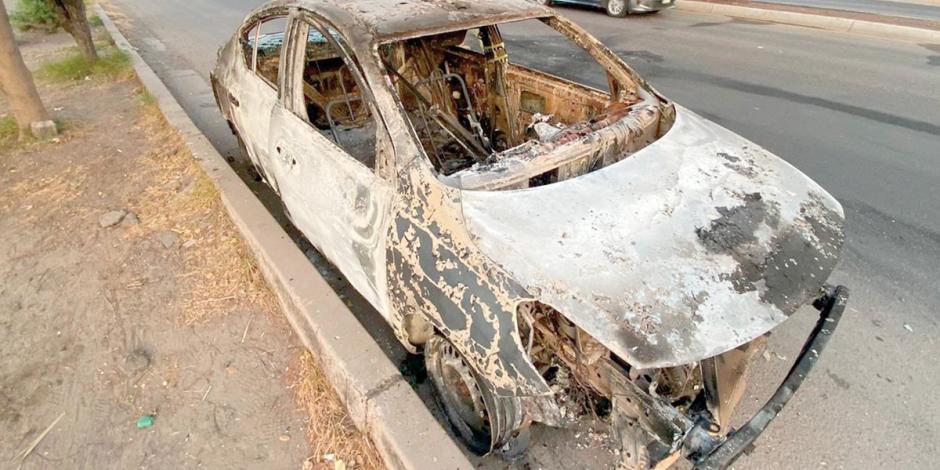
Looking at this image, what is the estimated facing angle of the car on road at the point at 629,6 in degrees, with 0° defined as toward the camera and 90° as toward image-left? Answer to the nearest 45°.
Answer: approximately 315°

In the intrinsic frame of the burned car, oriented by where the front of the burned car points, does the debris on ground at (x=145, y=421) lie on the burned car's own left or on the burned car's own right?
on the burned car's own right

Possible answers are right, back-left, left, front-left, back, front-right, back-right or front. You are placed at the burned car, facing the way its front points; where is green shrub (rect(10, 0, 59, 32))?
back

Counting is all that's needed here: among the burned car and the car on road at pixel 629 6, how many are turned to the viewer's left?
0

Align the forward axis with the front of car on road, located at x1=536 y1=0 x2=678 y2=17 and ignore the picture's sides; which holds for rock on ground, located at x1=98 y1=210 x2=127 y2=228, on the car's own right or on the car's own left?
on the car's own right

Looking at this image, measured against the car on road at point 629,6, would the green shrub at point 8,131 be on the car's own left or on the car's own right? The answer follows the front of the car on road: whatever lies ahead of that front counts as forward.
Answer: on the car's own right

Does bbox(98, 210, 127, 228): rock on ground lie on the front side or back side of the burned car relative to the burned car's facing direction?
on the back side

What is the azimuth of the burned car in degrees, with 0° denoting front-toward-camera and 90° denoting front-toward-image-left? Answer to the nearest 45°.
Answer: approximately 315°

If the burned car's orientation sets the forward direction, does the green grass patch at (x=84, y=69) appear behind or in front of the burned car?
behind
